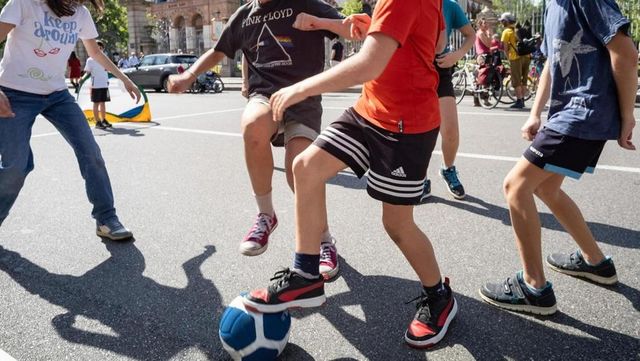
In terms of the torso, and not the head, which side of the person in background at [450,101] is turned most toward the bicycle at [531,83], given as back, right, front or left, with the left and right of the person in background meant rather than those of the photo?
back

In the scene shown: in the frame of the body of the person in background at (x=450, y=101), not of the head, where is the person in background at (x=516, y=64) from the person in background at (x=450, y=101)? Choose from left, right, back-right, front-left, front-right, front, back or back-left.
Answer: back

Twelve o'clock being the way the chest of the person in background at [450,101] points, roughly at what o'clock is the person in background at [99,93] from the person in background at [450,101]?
the person in background at [99,93] is roughly at 4 o'clock from the person in background at [450,101].

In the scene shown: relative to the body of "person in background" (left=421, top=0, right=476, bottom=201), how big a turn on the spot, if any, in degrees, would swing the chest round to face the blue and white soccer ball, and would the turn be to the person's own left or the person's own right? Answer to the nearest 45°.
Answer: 0° — they already face it

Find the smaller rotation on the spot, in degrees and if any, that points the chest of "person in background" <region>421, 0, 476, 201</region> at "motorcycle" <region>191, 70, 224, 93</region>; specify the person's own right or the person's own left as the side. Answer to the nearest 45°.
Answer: approximately 135° to the person's own right

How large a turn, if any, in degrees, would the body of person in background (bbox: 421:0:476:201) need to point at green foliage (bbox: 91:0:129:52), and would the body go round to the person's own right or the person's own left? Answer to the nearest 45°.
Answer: approximately 135° to the person's own right

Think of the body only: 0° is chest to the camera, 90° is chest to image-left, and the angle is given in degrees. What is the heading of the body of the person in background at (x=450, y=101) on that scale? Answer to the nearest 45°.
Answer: approximately 0°
